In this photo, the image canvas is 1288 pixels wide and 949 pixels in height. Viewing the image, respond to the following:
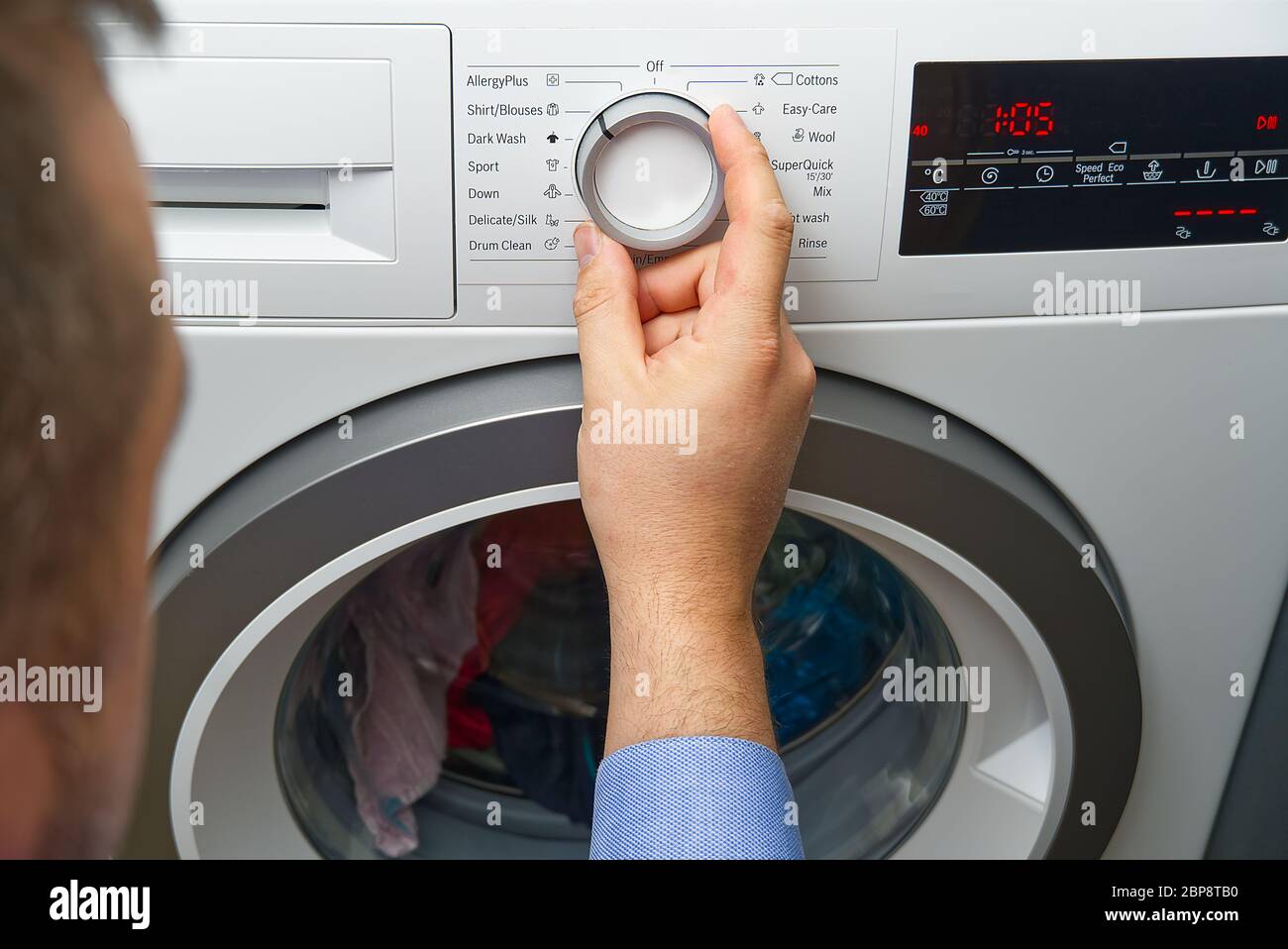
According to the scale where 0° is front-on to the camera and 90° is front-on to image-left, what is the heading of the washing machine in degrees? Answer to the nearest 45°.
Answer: approximately 0°
